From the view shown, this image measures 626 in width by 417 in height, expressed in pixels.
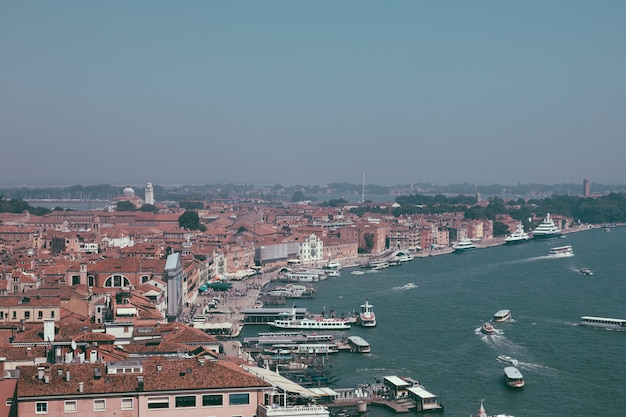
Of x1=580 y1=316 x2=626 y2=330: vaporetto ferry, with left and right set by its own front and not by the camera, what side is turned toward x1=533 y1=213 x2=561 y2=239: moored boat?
left

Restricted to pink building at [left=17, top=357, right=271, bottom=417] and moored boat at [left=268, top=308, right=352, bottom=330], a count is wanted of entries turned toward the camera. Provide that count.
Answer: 1

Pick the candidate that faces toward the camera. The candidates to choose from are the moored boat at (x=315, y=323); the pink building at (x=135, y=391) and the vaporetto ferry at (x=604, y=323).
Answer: the pink building

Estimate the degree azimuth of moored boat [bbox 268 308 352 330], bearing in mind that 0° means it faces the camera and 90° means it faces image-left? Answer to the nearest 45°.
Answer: approximately 90°

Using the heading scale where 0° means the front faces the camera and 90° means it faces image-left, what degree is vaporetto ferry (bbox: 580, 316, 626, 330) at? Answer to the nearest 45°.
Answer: approximately 270°

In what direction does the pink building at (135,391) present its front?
toward the camera
